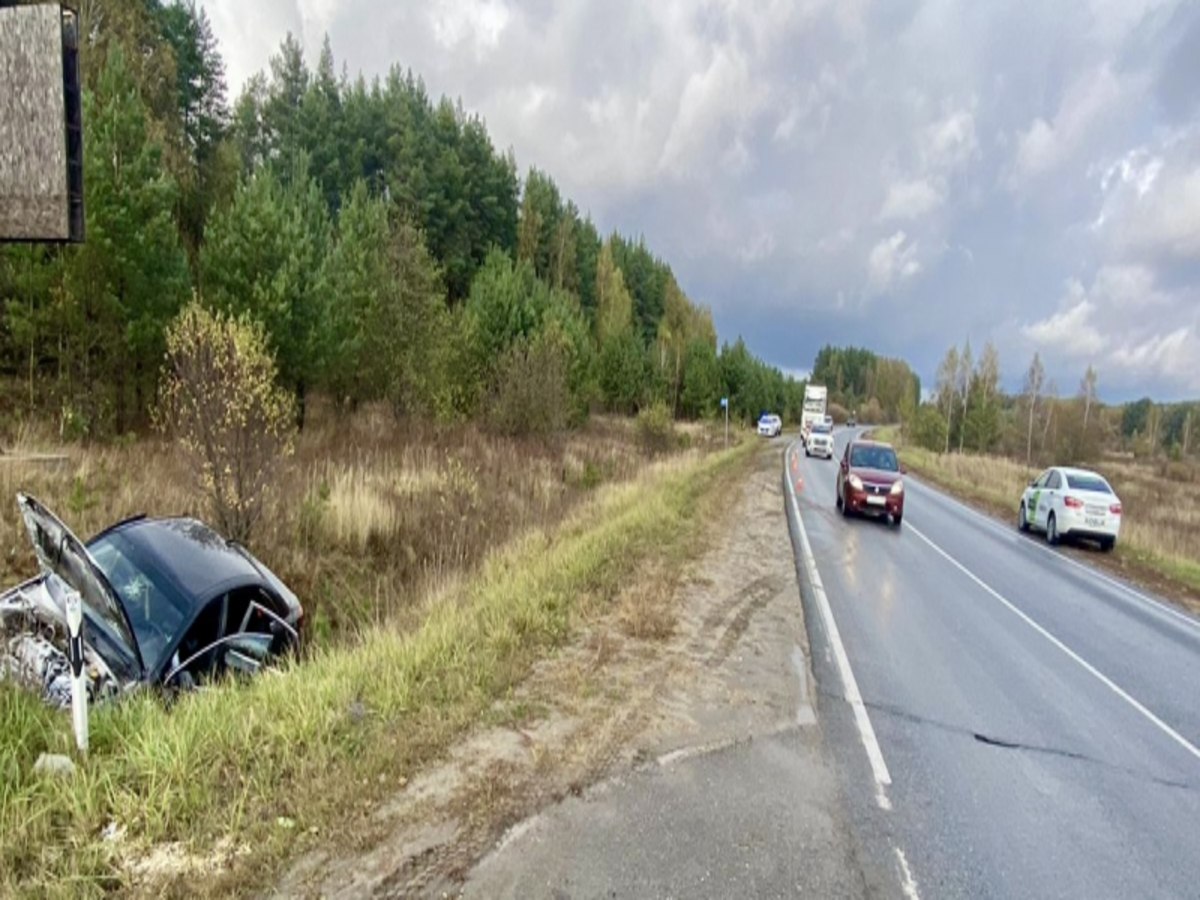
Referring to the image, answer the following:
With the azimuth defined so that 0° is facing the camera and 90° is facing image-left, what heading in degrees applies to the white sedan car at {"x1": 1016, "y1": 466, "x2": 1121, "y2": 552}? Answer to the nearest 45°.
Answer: approximately 135°

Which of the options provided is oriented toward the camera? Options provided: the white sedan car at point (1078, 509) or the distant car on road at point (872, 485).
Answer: the distant car on road

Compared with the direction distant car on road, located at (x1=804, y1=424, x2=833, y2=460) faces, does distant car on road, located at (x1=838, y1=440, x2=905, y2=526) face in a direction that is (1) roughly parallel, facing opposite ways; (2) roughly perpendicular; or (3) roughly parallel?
roughly parallel

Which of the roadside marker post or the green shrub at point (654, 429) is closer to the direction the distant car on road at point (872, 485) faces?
the roadside marker post

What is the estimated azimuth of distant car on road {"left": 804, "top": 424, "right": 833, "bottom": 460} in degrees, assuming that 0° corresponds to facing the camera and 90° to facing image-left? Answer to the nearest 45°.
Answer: approximately 0°

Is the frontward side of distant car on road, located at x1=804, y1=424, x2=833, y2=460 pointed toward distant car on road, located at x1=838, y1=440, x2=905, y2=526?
yes

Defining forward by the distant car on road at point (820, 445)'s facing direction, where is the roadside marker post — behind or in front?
in front

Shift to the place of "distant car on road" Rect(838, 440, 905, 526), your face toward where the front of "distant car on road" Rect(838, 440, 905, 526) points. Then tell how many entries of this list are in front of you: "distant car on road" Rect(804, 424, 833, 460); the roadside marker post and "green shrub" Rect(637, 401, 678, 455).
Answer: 1

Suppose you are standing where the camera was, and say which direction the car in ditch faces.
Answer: facing the viewer and to the left of the viewer

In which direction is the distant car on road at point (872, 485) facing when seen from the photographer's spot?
facing the viewer

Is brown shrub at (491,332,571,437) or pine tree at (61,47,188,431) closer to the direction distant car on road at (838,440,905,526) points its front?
the pine tree

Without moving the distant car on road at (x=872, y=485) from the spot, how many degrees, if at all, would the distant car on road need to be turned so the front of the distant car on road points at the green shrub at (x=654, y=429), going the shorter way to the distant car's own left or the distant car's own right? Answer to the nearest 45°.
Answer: approximately 135° to the distant car's own right

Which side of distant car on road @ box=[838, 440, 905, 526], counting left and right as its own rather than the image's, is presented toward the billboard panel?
front
